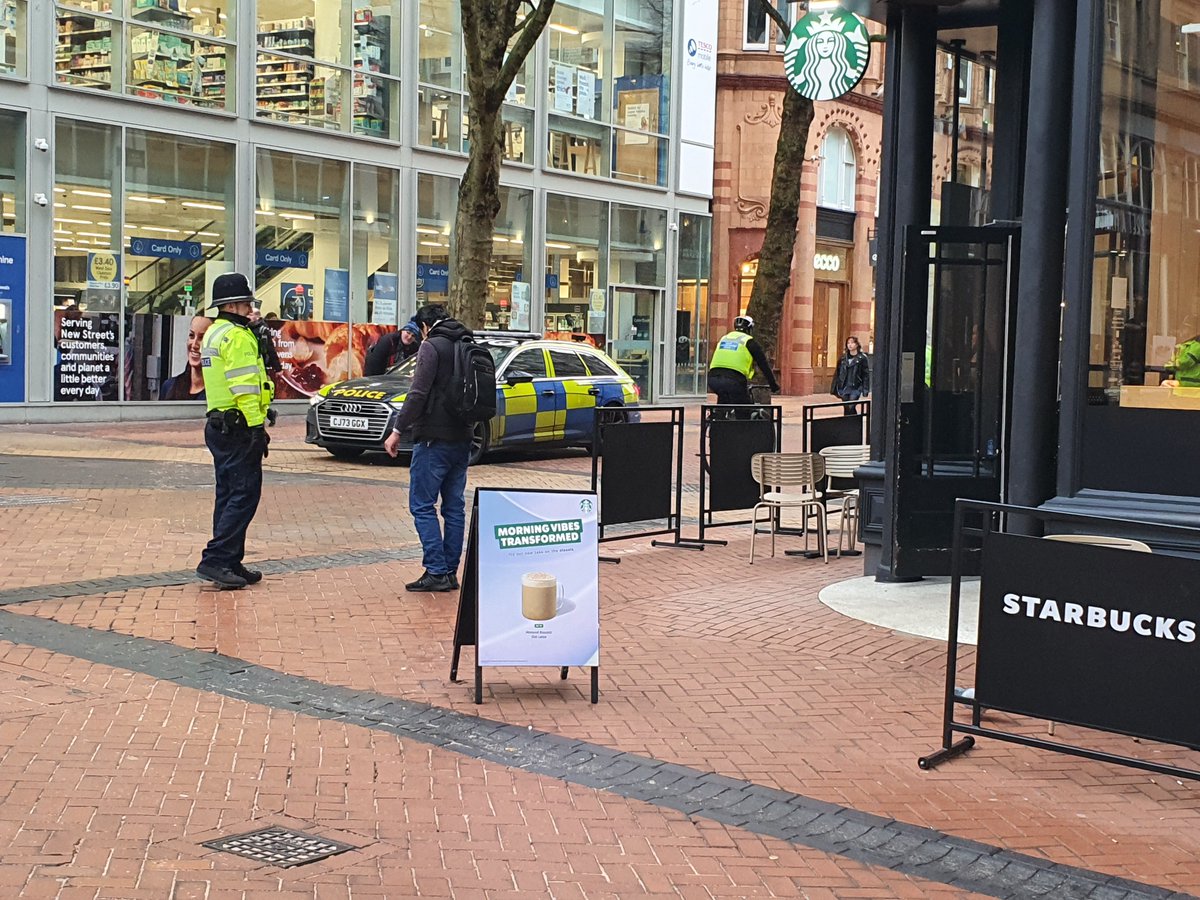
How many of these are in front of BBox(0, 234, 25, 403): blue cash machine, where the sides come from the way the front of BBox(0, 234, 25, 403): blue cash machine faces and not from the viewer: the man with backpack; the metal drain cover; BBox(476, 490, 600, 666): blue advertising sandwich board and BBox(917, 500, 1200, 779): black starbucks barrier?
4

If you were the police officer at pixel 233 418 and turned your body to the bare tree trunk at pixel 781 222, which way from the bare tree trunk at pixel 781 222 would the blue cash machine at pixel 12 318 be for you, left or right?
left

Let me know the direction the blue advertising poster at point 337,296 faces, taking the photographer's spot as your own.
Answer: facing the viewer

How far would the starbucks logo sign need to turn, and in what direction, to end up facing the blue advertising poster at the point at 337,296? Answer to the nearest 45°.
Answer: approximately 135° to its right

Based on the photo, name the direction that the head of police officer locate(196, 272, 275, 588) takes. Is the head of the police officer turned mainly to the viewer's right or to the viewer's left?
to the viewer's right

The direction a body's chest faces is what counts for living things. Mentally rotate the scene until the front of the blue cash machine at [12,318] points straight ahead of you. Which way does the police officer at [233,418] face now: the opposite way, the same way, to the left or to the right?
to the left

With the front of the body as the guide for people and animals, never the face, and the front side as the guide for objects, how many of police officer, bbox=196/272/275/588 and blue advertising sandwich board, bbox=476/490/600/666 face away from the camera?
0

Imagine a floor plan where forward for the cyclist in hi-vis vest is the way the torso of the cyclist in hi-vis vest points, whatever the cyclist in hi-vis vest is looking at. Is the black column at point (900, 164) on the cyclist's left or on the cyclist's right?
on the cyclist's right

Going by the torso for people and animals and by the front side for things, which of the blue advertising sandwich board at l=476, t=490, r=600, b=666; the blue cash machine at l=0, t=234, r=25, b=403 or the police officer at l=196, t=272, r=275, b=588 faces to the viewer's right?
the police officer

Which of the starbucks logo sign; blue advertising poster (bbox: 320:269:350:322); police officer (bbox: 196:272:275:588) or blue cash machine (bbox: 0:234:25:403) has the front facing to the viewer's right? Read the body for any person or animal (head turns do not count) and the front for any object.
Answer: the police officer

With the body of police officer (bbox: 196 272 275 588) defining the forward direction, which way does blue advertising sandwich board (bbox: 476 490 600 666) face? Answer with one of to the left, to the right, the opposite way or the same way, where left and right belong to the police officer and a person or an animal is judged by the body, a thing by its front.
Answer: to the right

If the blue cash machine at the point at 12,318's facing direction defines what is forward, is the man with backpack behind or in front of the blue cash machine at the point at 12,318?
in front
